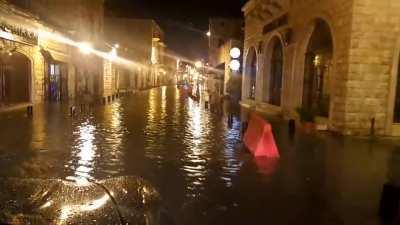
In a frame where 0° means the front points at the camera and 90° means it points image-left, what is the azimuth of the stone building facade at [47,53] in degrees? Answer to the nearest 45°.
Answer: approximately 315°

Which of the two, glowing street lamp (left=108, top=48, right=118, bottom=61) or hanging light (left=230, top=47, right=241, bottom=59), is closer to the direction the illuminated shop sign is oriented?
the hanging light

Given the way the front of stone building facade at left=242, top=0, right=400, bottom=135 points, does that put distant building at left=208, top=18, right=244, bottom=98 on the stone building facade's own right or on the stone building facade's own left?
on the stone building facade's own right

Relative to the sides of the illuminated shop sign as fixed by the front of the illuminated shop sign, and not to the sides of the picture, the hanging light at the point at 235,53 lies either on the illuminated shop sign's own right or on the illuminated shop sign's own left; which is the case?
on the illuminated shop sign's own left

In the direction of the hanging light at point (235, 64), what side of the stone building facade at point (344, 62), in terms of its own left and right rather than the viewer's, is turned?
right

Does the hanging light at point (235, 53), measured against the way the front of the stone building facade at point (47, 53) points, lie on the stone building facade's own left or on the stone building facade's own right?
on the stone building facade's own left

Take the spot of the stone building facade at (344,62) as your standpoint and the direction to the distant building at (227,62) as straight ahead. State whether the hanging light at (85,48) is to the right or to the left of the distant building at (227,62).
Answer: left

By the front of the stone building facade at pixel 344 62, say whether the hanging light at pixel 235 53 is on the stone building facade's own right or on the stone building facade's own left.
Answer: on the stone building facade's own right

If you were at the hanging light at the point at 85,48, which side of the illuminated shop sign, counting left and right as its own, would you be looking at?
left

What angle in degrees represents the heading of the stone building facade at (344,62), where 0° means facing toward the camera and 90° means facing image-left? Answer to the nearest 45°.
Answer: approximately 45°

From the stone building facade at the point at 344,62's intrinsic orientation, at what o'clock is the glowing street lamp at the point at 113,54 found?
The glowing street lamp is roughly at 3 o'clock from the stone building facade.

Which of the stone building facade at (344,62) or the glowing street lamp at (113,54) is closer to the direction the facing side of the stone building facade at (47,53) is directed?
the stone building facade

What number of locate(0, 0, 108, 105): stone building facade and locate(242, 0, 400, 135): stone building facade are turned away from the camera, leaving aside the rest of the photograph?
0
